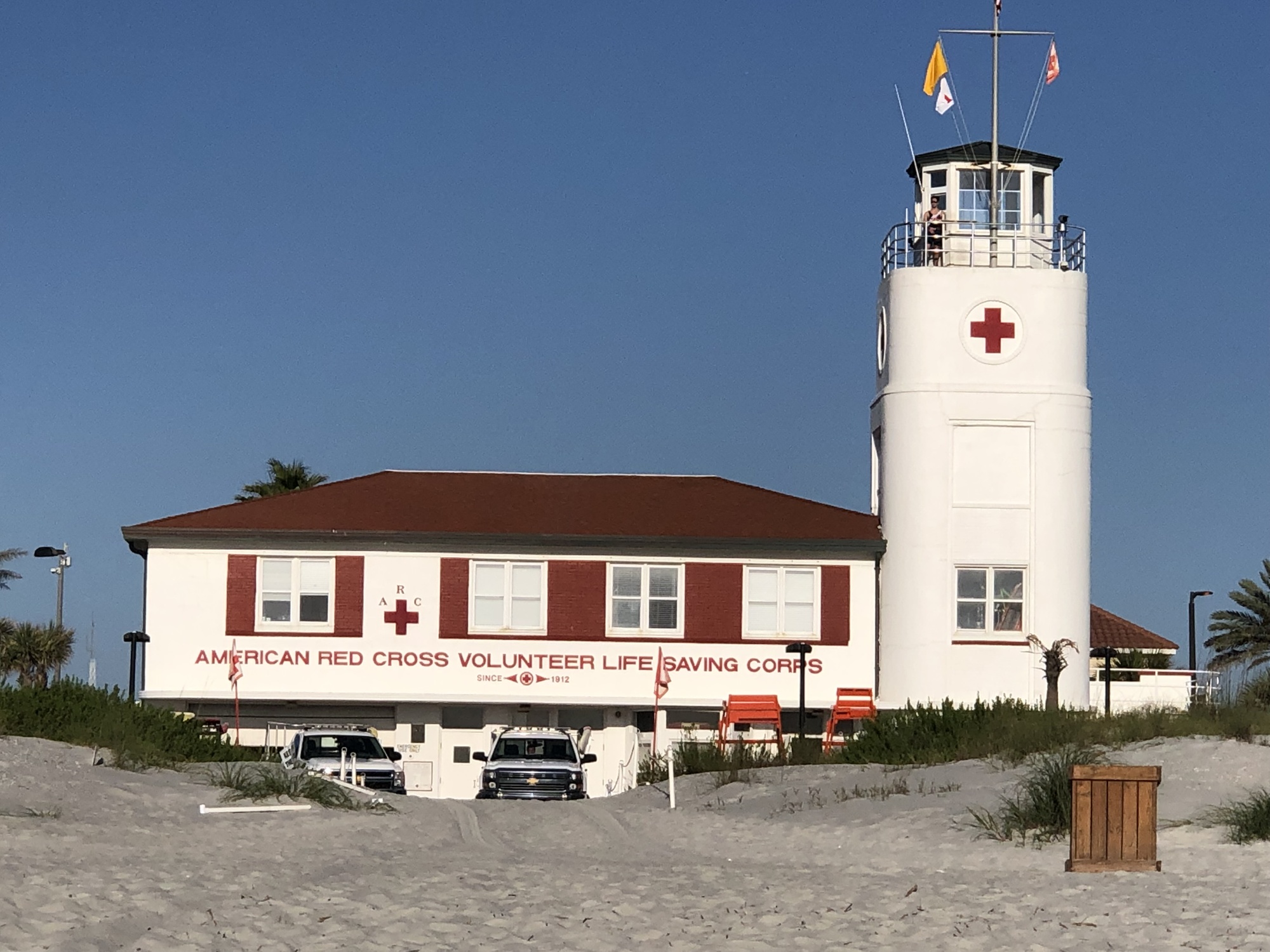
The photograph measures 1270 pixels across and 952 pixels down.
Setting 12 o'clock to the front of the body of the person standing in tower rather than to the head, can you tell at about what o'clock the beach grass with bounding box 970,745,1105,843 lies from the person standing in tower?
The beach grass is roughly at 12 o'clock from the person standing in tower.

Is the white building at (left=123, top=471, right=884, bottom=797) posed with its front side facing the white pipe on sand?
yes

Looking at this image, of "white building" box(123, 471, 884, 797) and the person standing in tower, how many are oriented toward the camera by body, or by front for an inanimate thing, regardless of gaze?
2

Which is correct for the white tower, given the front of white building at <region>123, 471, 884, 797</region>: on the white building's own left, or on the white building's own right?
on the white building's own left

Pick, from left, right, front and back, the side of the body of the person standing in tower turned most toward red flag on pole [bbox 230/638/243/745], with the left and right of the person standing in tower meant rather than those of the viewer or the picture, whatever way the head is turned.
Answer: right

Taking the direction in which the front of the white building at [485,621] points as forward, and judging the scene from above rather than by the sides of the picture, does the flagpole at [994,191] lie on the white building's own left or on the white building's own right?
on the white building's own left

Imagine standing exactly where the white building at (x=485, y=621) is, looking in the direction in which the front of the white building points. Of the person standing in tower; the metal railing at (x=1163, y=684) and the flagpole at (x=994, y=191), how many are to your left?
3
